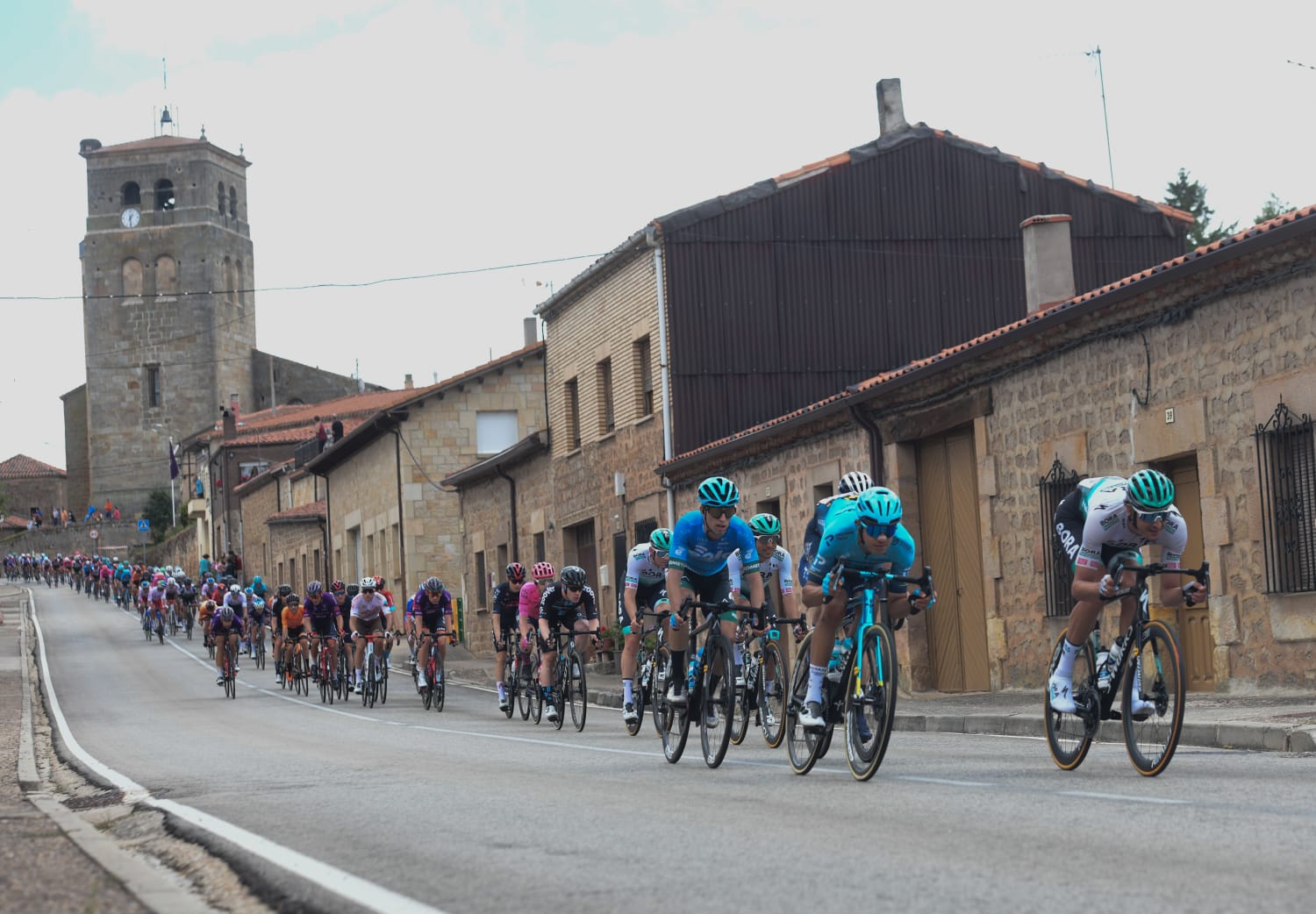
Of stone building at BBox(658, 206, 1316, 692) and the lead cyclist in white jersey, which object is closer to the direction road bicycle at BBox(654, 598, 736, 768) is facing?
the lead cyclist in white jersey

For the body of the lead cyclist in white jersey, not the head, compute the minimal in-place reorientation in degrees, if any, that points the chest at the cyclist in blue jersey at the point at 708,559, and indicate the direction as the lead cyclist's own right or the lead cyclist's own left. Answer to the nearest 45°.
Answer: approximately 180°

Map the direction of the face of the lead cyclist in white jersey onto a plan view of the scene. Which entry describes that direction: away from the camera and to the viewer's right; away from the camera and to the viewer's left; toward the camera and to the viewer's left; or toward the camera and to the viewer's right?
toward the camera and to the viewer's right

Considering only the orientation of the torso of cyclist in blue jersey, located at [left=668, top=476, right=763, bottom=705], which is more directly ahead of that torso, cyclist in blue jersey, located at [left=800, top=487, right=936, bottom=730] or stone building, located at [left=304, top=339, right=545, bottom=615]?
the cyclist in blue jersey

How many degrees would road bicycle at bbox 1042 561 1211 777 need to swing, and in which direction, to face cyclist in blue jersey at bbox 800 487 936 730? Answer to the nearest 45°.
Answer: approximately 135° to its right

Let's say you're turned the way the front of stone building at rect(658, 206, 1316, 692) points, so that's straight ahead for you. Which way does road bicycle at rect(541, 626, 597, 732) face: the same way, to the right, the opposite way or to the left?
to the left

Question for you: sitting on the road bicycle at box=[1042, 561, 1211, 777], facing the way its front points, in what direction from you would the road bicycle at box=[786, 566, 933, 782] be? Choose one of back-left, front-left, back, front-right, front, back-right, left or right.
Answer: back-right

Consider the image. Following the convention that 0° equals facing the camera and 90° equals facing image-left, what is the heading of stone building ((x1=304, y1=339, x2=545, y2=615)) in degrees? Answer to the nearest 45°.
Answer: approximately 45°

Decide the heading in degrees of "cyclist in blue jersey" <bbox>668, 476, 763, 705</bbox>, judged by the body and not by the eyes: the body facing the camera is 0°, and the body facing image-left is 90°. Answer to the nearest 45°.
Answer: approximately 315°

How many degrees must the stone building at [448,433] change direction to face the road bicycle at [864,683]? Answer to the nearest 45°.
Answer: approximately 45° to its left
